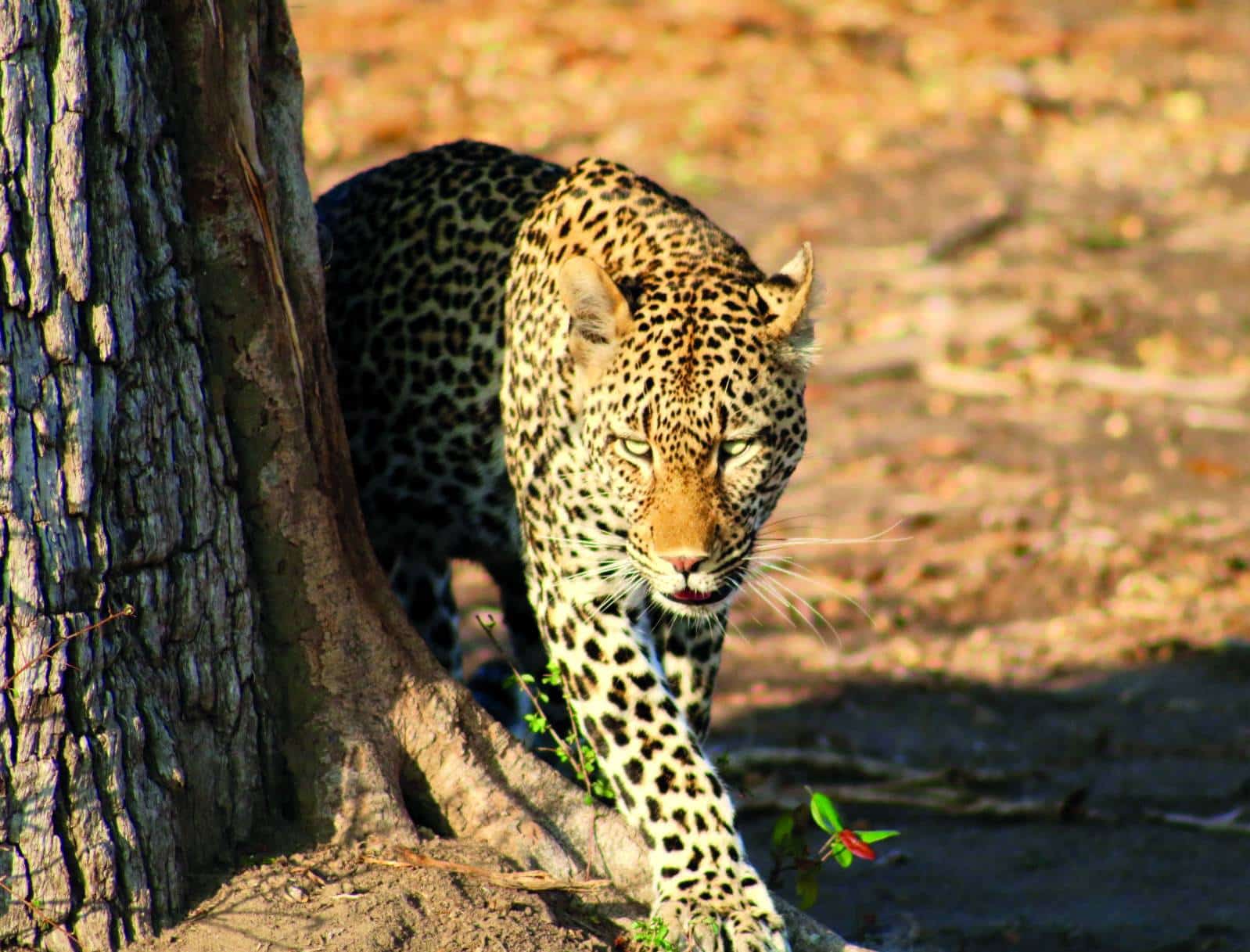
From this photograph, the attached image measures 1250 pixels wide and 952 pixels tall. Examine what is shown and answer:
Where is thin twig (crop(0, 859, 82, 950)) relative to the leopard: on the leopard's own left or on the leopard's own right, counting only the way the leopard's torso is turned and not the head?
on the leopard's own right

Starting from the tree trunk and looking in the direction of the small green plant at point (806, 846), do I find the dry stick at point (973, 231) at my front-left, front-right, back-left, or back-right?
front-left

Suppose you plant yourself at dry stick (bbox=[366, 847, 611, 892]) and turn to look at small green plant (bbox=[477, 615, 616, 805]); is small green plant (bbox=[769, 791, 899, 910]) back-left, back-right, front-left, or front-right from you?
front-right

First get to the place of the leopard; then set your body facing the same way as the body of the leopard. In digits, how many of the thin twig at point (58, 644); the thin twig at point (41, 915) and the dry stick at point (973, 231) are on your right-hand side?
2

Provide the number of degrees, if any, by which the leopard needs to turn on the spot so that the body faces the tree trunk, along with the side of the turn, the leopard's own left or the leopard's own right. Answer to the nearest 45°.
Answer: approximately 90° to the leopard's own right

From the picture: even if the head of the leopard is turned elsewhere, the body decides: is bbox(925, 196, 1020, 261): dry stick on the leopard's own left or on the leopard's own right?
on the leopard's own left

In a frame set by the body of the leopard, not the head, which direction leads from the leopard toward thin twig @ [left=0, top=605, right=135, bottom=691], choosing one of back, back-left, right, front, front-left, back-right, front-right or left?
right
